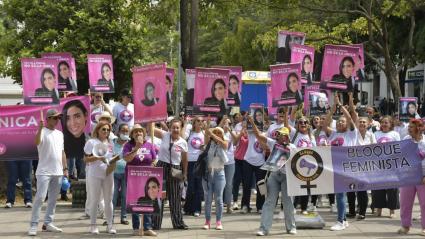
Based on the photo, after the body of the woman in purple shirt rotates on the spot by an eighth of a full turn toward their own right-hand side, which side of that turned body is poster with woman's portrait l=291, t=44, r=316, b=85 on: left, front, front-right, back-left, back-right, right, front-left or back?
back

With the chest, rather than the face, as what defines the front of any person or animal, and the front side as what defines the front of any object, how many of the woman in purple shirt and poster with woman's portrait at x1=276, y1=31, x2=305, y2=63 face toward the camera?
2

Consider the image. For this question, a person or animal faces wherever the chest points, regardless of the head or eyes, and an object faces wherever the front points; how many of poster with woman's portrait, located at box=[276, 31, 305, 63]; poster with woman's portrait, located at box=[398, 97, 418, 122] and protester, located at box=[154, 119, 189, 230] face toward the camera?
3

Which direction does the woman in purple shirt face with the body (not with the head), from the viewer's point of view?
toward the camera

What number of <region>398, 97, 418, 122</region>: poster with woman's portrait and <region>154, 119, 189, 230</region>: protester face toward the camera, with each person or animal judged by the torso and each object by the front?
2

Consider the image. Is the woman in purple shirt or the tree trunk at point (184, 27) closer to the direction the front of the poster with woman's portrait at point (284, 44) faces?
the woman in purple shirt

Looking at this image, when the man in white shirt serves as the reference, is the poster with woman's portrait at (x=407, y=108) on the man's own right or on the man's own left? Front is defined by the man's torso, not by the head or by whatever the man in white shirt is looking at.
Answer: on the man's own left

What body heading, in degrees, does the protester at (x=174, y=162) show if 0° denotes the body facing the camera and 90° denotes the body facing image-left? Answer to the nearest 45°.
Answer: approximately 0°

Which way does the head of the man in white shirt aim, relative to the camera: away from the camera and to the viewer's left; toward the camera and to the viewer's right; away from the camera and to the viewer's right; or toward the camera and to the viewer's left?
toward the camera and to the viewer's right

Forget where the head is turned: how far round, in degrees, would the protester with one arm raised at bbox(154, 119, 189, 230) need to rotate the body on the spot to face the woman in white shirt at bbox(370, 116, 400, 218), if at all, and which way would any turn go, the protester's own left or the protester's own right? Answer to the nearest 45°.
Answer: approximately 90° to the protester's own left

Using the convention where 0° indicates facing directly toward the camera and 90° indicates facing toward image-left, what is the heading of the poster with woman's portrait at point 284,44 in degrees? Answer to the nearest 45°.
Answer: approximately 0°

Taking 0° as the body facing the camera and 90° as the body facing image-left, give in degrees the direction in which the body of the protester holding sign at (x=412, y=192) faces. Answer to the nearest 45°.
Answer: approximately 45°

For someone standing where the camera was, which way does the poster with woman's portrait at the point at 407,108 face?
facing the viewer

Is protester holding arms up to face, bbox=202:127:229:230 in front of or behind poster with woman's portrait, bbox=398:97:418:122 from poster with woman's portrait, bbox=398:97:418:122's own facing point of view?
in front

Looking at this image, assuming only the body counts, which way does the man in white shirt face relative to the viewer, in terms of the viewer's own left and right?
facing the viewer and to the right of the viewer
